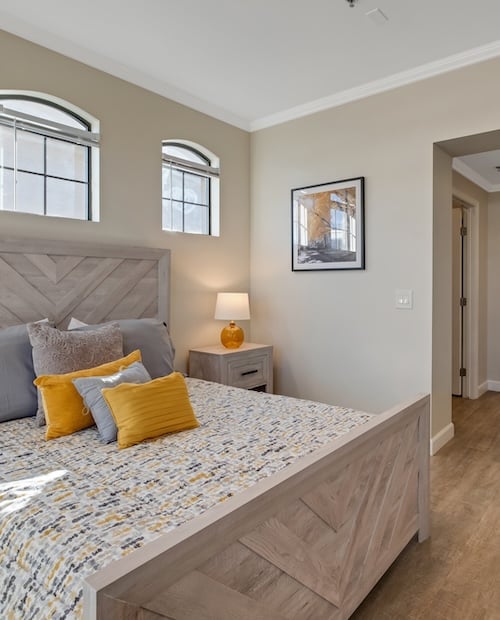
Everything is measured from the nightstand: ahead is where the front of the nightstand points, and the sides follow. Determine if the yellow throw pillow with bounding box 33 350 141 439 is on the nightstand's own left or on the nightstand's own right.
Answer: on the nightstand's own right

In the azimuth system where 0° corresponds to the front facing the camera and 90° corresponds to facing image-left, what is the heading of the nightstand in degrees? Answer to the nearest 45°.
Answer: approximately 315°

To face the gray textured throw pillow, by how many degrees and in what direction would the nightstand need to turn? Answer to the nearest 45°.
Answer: approximately 90° to its right

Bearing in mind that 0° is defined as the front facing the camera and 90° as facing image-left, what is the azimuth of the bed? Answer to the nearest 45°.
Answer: approximately 315°

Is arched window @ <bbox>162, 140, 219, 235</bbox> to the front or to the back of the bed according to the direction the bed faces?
to the back

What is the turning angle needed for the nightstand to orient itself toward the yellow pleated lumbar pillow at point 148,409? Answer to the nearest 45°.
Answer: approximately 45° to its right
